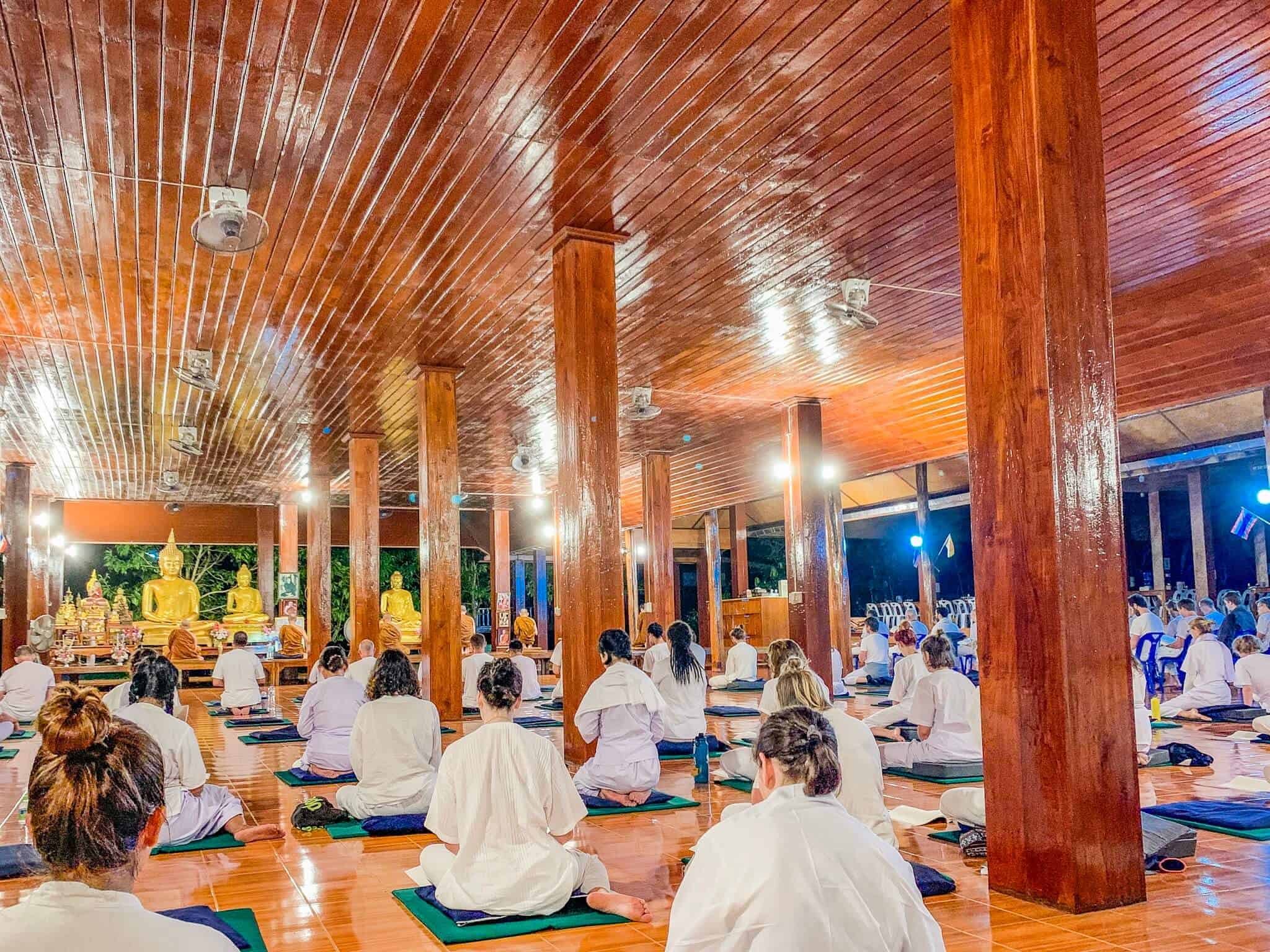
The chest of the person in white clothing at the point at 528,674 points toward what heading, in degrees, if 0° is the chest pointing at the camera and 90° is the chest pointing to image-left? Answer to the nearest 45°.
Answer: approximately 135°

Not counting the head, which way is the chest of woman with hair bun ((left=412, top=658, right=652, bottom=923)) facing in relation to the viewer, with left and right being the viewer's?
facing away from the viewer

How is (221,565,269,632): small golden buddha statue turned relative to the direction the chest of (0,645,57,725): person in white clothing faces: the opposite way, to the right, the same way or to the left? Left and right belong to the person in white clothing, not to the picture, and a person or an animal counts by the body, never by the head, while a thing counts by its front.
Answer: the opposite way

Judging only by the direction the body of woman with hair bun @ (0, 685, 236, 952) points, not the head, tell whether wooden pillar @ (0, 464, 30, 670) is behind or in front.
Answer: in front

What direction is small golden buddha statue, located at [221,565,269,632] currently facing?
toward the camera

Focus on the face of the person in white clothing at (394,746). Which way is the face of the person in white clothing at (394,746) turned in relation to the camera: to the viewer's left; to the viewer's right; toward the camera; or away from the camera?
away from the camera

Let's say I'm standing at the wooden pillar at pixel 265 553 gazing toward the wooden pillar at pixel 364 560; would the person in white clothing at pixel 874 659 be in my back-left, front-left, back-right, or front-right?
front-left

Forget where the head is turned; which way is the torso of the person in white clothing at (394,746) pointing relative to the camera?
away from the camera

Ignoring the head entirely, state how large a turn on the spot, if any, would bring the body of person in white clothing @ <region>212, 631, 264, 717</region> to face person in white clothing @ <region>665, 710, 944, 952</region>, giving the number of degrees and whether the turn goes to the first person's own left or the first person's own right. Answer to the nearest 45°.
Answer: approximately 180°

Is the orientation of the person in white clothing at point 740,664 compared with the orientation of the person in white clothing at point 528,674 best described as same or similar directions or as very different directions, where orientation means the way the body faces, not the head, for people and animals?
same or similar directions

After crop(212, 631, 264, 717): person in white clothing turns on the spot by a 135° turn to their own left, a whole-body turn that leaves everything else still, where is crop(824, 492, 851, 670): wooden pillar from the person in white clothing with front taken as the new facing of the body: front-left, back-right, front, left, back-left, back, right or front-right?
back-left

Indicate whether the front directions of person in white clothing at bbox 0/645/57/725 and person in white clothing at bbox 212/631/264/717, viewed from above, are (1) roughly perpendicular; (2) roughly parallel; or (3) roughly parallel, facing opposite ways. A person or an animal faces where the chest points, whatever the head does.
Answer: roughly parallel

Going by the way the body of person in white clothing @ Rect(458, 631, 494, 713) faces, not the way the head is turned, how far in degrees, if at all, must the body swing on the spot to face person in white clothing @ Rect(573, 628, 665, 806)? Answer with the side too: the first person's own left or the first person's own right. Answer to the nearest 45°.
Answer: approximately 180°

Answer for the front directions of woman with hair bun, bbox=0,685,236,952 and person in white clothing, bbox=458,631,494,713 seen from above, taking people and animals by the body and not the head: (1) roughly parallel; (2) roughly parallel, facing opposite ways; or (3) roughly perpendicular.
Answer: roughly parallel

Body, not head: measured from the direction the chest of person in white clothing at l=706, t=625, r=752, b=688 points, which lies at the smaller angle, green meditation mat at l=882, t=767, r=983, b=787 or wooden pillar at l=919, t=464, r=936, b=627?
the wooden pillar

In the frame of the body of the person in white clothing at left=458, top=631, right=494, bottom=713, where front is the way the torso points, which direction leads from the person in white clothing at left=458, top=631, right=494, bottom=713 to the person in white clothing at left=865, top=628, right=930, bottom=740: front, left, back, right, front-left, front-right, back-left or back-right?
back-right

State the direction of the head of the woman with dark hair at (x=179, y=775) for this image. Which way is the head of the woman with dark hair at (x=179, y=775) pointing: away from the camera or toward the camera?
away from the camera

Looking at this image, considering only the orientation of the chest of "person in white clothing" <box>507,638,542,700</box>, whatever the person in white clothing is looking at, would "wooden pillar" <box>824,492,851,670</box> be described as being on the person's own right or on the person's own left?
on the person's own right

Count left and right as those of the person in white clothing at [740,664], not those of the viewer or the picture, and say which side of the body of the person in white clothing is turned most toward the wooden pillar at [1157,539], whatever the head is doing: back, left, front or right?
right

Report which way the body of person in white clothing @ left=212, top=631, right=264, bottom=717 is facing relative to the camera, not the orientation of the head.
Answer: away from the camera
